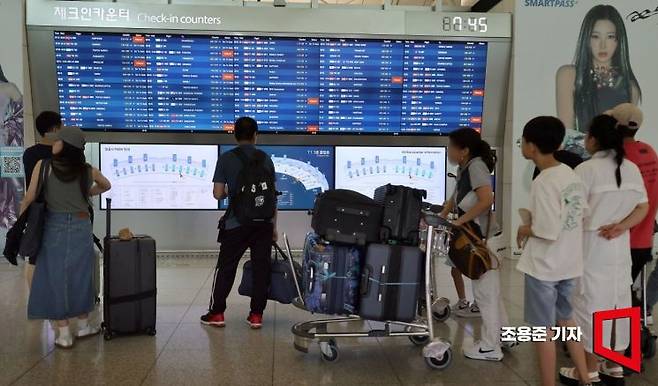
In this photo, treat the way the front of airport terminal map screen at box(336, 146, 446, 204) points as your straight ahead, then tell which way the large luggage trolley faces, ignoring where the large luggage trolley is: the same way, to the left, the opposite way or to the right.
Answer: to the right

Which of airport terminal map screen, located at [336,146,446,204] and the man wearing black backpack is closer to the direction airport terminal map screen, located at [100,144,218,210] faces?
the man wearing black backpack

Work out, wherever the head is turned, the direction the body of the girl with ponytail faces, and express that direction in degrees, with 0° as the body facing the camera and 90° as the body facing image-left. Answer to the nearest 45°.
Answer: approximately 135°

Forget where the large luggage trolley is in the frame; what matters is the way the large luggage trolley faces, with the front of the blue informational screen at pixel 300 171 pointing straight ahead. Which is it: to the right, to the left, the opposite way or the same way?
to the right

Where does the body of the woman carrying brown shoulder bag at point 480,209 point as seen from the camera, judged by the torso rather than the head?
to the viewer's left

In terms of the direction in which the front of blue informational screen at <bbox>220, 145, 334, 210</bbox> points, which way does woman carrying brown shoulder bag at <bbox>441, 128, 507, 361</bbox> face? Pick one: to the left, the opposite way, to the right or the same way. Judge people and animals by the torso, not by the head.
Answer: to the right

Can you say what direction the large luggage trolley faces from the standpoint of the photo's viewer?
facing to the left of the viewer

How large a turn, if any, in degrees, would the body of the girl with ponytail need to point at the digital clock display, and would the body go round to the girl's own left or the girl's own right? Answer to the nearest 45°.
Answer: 0° — they already face it

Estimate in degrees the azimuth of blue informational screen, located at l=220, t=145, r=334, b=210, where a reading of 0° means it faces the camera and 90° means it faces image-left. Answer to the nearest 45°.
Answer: approximately 0°

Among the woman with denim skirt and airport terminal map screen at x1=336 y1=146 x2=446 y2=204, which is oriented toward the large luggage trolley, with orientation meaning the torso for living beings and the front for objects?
the airport terminal map screen

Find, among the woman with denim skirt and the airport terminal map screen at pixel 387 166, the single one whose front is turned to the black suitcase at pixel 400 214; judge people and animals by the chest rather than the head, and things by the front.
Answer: the airport terminal map screen

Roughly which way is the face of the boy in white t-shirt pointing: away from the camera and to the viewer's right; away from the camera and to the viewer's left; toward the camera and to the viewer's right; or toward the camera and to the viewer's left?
away from the camera and to the viewer's left

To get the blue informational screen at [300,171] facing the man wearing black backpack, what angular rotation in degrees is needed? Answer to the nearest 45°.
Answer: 0° — it already faces them

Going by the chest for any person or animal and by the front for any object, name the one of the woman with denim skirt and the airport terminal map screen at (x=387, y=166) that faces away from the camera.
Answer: the woman with denim skirt

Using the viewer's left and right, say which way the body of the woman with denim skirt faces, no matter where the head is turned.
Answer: facing away from the viewer

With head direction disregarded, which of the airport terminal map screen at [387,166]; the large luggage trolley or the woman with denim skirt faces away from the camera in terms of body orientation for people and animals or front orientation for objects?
the woman with denim skirt
